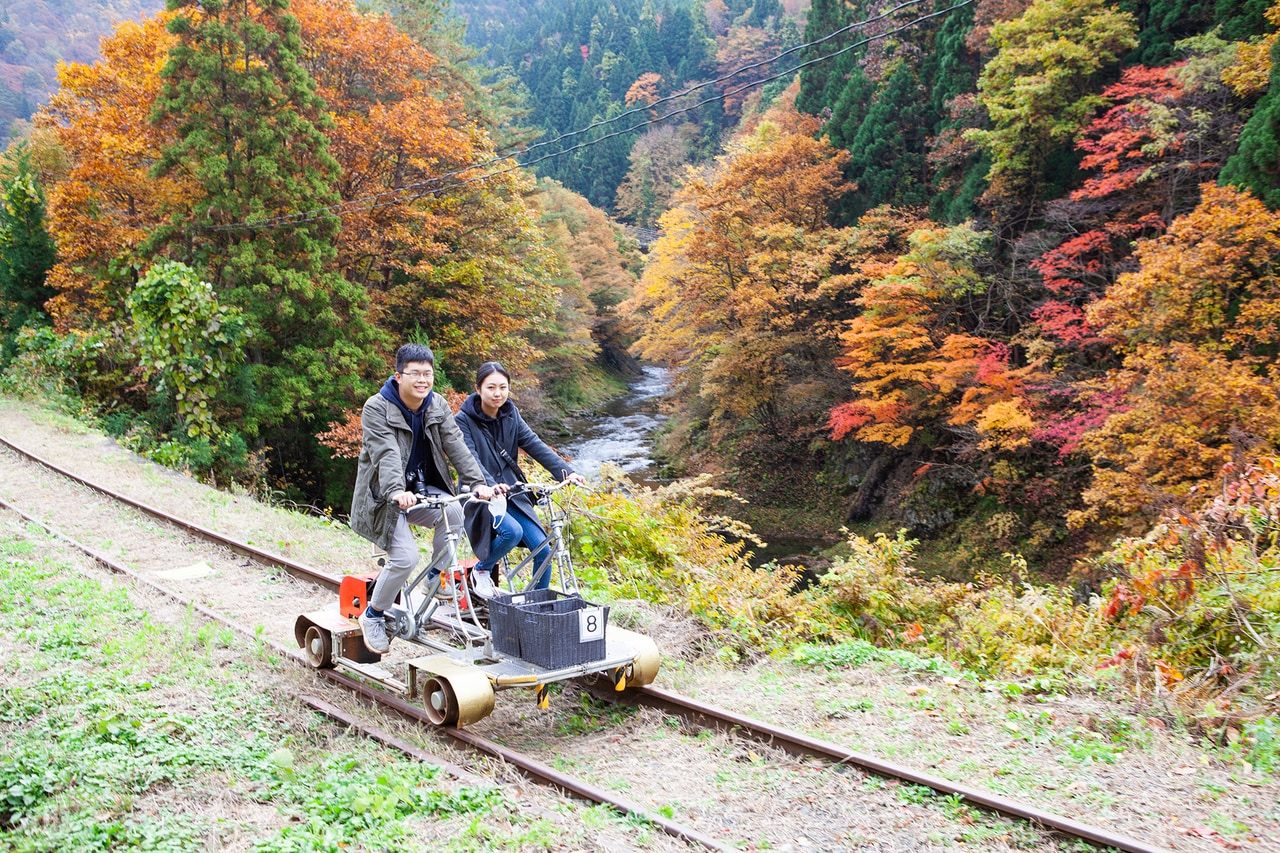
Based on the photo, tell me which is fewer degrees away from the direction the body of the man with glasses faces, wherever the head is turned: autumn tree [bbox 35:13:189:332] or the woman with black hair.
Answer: the woman with black hair

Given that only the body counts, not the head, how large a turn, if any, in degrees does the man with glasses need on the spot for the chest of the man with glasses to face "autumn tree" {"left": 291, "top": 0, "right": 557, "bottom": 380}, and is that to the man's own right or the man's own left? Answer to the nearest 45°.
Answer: approximately 135° to the man's own left

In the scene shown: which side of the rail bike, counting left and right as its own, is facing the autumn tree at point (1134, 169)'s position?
left

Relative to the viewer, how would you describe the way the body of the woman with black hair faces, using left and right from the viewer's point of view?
facing the viewer and to the right of the viewer

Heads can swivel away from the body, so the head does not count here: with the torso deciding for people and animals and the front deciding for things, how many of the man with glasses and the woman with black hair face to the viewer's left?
0

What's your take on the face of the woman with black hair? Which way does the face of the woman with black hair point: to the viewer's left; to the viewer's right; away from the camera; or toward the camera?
toward the camera

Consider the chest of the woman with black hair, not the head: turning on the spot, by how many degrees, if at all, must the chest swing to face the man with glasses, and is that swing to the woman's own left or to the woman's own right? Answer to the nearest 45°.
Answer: approximately 90° to the woman's own right

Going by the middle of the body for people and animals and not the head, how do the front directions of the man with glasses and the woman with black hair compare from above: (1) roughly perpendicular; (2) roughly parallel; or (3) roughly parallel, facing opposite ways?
roughly parallel
